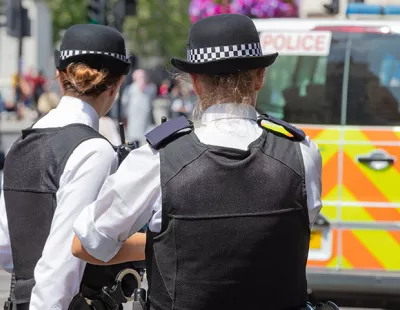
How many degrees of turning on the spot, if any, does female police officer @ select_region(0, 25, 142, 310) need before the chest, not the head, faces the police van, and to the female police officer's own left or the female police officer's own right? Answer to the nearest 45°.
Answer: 0° — they already face it

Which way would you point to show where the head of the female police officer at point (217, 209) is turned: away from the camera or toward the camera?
away from the camera

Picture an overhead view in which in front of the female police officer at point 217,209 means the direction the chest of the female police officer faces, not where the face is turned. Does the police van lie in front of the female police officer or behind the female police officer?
in front

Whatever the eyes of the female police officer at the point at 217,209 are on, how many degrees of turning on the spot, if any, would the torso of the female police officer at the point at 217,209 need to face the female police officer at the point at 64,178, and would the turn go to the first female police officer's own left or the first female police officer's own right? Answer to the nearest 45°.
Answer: approximately 45° to the first female police officer's own left

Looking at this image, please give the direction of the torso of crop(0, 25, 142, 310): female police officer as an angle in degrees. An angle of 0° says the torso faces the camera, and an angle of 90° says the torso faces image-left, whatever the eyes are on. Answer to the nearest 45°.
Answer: approximately 225°

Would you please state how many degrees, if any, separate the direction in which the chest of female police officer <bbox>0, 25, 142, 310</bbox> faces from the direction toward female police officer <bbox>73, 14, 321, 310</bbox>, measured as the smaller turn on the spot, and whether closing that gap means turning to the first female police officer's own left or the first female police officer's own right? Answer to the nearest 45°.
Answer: approximately 90° to the first female police officer's own right

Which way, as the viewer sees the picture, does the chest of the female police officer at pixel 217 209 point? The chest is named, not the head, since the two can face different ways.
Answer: away from the camera
